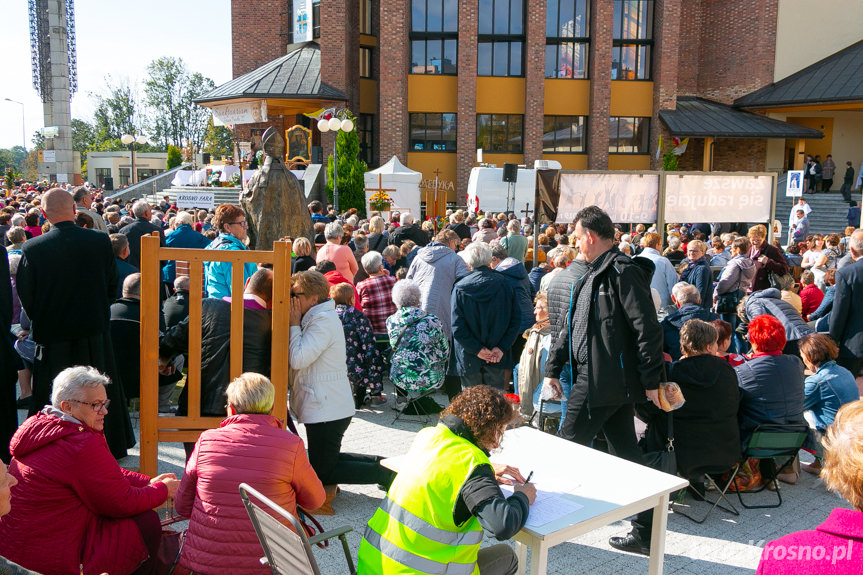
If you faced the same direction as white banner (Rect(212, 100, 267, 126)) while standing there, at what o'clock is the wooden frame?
The wooden frame is roughly at 12 o'clock from the white banner.

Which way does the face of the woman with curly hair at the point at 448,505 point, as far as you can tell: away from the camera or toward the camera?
away from the camera

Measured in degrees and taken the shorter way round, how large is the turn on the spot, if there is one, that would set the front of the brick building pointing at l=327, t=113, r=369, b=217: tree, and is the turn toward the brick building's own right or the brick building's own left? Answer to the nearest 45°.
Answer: approximately 45° to the brick building's own right

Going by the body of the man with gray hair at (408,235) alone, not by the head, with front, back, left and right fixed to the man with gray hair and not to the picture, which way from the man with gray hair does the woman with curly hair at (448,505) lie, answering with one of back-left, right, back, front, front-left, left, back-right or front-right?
back

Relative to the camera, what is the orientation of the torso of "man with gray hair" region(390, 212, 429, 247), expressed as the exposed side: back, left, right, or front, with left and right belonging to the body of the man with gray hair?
back

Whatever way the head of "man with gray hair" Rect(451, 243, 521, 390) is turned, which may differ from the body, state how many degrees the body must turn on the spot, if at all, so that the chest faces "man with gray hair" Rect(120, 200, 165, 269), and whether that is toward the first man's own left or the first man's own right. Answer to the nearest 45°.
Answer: approximately 45° to the first man's own left

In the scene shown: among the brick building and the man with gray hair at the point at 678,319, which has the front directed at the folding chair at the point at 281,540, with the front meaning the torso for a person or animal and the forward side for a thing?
the brick building

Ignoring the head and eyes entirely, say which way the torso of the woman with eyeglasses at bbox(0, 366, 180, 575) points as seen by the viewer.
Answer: to the viewer's right

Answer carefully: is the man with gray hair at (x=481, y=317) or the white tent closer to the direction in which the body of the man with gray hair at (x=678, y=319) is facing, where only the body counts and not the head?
the white tent
